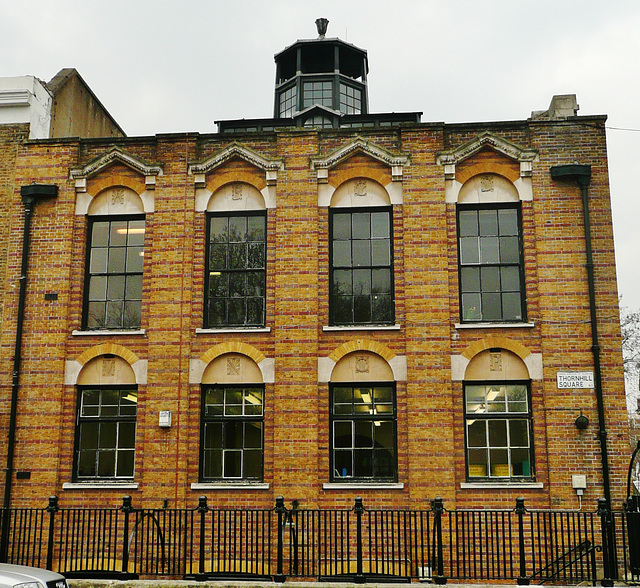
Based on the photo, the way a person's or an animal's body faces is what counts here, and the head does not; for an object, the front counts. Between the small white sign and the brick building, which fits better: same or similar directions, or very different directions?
same or similar directions

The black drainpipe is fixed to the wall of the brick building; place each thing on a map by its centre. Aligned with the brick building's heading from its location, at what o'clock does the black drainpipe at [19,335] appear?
The black drainpipe is roughly at 3 o'clock from the brick building.

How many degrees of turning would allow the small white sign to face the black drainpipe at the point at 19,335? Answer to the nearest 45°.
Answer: approximately 90° to its right

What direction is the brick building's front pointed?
toward the camera

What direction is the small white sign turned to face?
toward the camera
